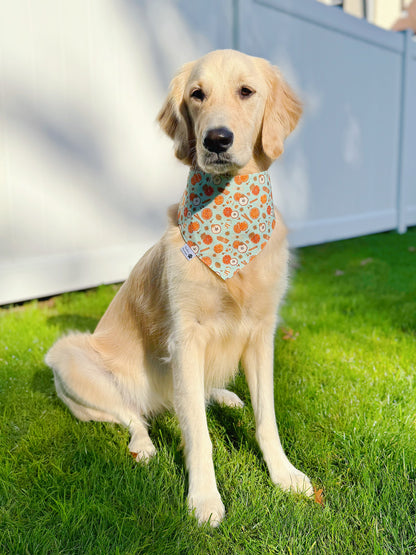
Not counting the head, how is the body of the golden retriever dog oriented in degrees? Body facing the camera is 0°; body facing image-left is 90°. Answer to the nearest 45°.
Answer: approximately 315°

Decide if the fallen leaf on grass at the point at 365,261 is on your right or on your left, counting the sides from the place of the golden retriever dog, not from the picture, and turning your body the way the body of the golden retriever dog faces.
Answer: on your left

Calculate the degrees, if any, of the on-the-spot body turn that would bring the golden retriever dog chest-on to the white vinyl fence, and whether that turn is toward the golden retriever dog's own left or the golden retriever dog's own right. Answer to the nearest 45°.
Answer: approximately 135° to the golden retriever dog's own left

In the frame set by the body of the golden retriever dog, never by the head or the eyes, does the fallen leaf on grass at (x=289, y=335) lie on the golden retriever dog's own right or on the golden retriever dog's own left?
on the golden retriever dog's own left
